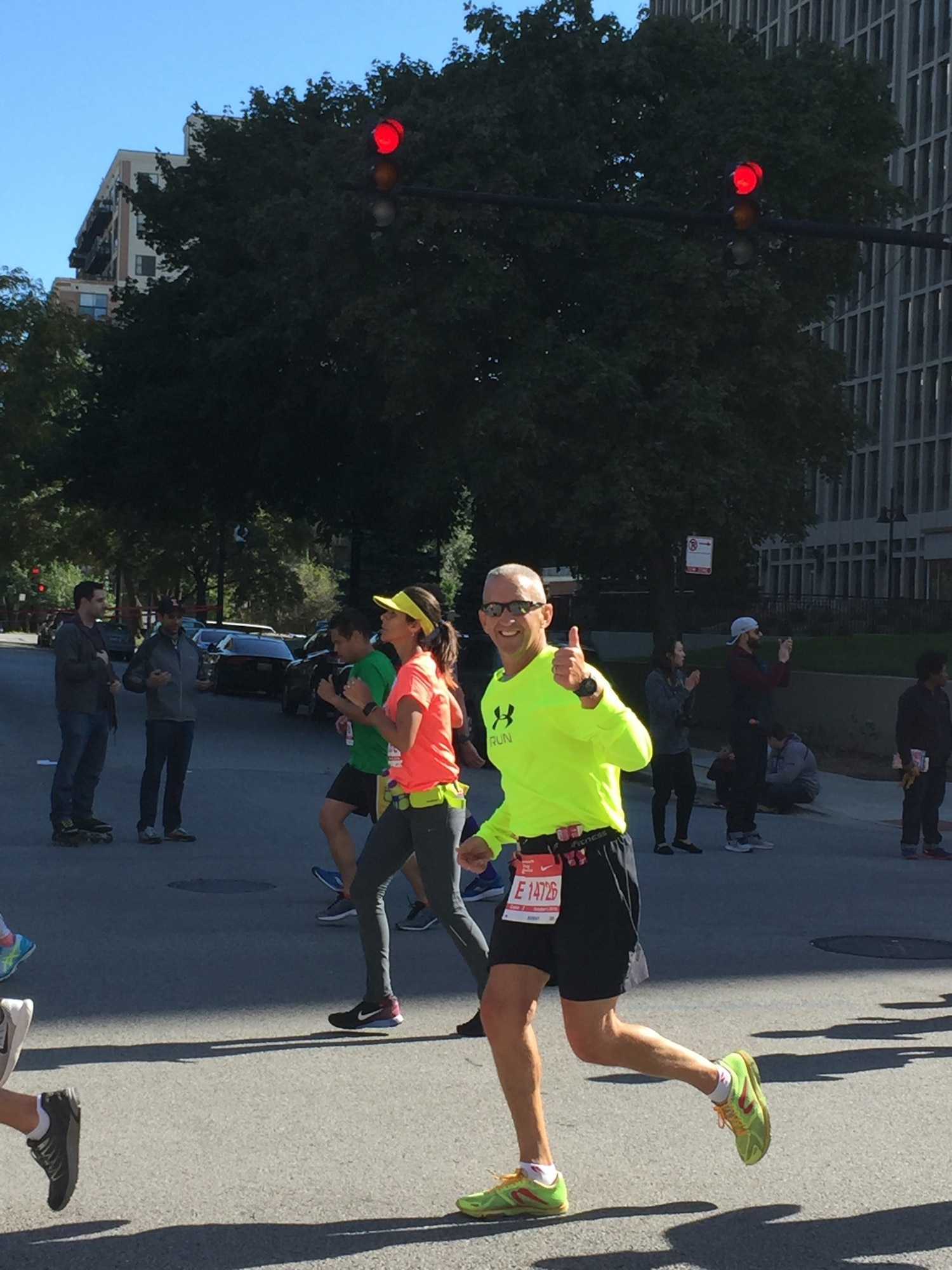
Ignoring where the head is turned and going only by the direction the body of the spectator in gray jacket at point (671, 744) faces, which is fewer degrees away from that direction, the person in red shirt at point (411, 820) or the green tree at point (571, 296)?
the person in red shirt

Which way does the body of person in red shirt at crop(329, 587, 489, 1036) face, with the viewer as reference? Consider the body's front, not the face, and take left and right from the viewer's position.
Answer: facing to the left of the viewer

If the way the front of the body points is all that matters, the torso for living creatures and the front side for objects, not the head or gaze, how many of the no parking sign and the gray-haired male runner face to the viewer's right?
0

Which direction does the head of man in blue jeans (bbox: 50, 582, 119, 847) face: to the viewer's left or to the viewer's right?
to the viewer's right

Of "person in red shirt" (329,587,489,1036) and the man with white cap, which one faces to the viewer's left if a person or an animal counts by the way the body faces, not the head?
the person in red shirt

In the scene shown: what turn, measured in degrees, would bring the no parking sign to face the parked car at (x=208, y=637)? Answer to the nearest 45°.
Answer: approximately 135° to its right

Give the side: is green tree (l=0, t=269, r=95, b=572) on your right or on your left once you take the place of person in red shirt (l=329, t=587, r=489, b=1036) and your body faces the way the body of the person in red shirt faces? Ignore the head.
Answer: on your right
